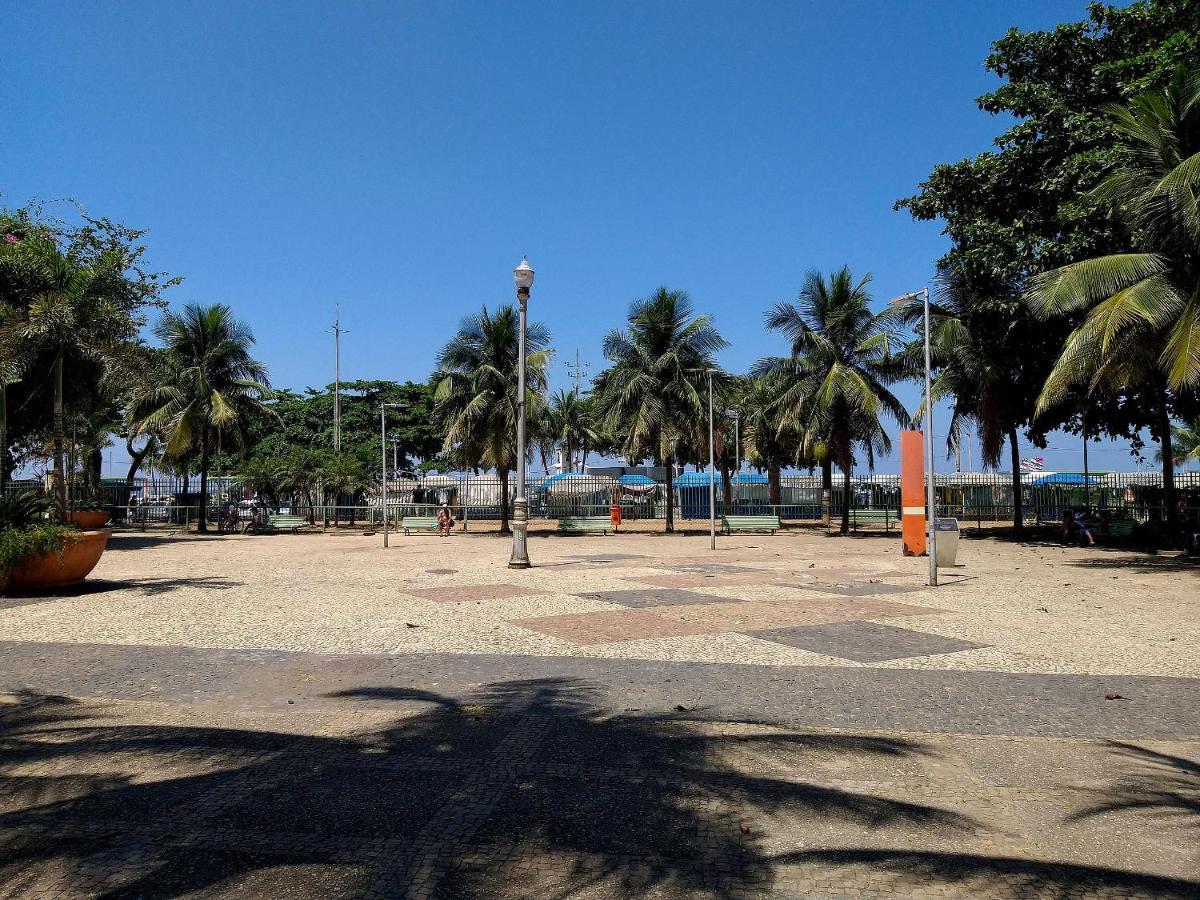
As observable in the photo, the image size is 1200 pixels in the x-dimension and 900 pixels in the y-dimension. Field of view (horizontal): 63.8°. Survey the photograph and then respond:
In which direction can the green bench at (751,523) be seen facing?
toward the camera

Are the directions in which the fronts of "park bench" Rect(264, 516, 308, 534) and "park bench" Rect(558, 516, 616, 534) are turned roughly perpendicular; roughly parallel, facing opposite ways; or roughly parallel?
roughly parallel

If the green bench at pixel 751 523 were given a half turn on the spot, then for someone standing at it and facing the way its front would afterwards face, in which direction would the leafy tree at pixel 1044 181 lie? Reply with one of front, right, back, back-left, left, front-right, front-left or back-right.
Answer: back-right

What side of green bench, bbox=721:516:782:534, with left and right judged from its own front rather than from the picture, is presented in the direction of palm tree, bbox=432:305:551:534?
right

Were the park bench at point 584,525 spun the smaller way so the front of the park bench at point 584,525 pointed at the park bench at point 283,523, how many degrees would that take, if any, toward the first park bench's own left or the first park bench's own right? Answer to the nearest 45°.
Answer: approximately 90° to the first park bench's own right

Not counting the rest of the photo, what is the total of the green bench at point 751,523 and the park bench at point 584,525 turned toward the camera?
2

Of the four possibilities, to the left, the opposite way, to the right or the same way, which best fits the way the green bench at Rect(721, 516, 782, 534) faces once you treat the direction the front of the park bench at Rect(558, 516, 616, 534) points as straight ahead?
the same way

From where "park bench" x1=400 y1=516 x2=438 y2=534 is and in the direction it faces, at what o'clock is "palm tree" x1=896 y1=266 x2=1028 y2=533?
The palm tree is roughly at 10 o'clock from the park bench.

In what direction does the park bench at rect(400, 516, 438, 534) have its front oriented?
toward the camera

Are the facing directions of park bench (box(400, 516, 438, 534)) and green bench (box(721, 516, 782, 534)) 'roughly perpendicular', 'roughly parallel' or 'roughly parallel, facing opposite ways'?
roughly parallel

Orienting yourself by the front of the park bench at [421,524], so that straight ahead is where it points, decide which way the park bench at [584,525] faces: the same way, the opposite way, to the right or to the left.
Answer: the same way

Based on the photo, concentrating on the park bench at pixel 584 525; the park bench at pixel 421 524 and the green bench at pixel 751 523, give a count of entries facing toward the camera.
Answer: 3

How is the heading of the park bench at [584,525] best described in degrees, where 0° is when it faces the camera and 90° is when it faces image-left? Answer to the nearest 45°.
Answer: approximately 0°
